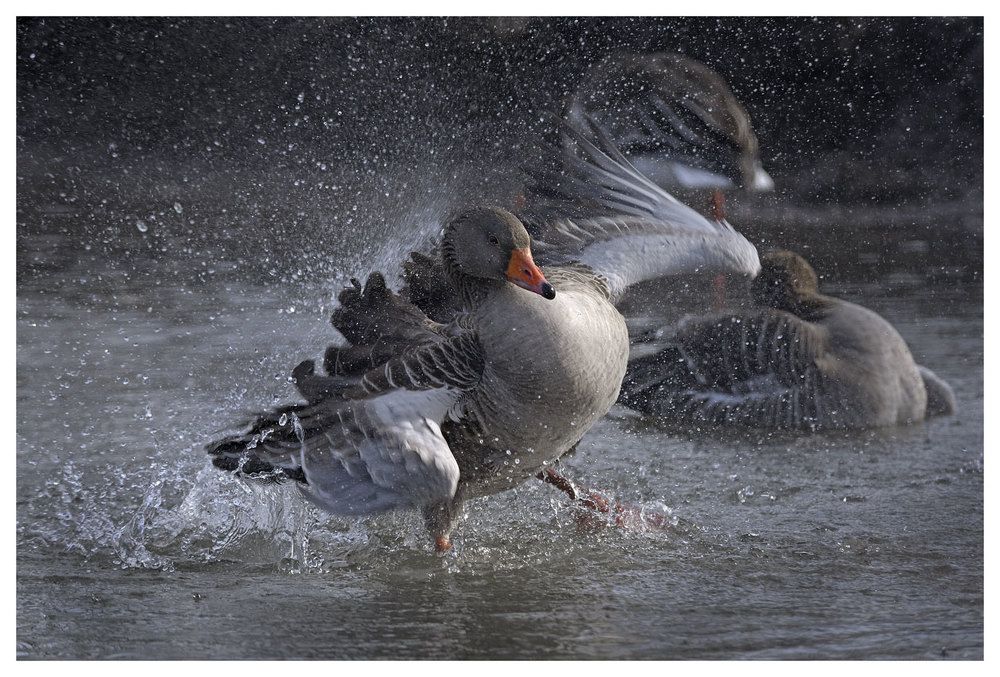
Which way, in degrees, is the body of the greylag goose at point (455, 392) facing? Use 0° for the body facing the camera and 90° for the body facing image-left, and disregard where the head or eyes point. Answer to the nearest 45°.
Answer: approximately 315°

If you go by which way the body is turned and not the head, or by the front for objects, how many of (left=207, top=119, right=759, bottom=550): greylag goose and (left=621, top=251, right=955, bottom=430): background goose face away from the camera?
0

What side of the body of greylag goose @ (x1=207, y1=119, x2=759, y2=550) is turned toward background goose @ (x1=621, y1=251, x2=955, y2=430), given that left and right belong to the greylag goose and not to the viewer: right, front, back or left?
left
